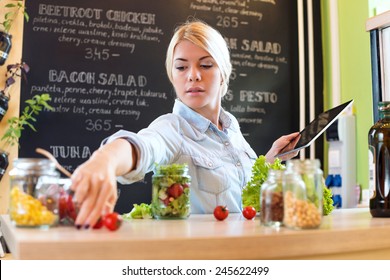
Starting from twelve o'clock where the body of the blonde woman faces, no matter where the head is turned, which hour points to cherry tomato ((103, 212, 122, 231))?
The cherry tomato is roughly at 2 o'clock from the blonde woman.

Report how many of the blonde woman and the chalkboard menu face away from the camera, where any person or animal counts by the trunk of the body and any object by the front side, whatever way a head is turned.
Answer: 0

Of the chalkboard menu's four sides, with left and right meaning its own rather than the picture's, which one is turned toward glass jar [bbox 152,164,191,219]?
front

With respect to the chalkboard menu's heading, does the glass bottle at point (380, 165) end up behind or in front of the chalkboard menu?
in front

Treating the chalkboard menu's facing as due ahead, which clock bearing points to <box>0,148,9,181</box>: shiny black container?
The shiny black container is roughly at 2 o'clock from the chalkboard menu.

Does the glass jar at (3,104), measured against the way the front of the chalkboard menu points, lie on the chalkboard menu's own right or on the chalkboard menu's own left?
on the chalkboard menu's own right

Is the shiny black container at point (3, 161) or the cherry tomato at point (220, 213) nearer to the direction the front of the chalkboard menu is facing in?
the cherry tomato

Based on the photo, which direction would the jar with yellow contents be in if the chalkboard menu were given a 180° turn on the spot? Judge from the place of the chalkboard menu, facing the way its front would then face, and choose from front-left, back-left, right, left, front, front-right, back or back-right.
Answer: back

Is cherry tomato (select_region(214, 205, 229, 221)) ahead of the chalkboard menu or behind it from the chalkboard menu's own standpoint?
ahead

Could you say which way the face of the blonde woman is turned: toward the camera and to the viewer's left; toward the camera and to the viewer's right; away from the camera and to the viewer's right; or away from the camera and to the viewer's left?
toward the camera and to the viewer's left

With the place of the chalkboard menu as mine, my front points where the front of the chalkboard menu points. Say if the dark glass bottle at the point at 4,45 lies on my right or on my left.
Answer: on my right

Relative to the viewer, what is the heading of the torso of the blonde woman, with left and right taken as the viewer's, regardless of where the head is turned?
facing the viewer and to the right of the viewer

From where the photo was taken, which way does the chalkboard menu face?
toward the camera
